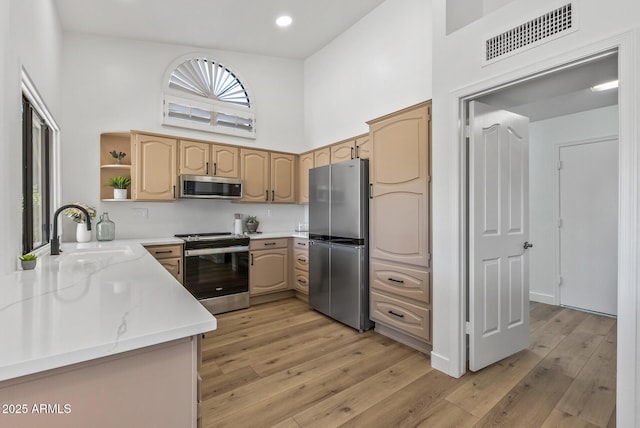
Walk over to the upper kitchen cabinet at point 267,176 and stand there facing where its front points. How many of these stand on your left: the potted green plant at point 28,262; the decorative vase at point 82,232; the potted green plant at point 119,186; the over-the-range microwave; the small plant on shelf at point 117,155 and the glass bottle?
0

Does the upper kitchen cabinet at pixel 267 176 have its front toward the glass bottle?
no

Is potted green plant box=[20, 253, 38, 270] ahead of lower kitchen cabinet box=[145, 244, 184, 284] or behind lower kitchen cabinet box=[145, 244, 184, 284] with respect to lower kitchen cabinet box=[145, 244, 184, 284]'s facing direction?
ahead

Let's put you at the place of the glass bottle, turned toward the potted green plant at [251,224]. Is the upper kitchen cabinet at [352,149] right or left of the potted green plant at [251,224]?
right

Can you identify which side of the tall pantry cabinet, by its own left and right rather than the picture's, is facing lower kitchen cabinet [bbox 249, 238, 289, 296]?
right

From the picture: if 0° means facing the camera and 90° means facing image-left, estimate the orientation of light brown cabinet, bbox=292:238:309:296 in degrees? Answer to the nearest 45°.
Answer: approximately 45°

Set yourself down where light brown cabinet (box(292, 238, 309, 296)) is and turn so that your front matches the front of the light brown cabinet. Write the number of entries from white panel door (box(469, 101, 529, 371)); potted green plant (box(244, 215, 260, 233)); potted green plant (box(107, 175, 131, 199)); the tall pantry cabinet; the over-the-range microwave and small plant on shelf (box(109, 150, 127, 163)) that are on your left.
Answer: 2

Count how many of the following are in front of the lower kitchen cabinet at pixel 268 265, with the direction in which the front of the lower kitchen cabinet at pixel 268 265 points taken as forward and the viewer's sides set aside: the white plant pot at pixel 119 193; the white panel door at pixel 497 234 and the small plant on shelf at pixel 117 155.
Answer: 1

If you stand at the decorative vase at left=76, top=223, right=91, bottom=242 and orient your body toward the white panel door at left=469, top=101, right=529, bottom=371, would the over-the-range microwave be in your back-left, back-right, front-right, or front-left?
front-left

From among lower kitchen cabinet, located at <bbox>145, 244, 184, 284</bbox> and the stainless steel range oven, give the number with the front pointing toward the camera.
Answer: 2

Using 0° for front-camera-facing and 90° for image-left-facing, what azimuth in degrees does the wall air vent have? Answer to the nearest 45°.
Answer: approximately 45°

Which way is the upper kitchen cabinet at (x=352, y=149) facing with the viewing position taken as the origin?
facing the viewer and to the left of the viewer

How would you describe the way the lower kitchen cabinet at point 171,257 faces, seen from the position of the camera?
facing the viewer

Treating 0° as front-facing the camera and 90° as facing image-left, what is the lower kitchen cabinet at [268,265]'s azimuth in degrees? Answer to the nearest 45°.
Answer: approximately 315°

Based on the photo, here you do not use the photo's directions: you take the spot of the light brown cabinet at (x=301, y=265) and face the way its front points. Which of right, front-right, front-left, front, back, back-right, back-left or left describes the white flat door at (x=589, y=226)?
back-left

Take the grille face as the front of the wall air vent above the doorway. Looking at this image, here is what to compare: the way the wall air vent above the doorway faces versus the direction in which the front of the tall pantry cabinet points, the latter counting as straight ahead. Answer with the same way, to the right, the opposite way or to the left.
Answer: the same way

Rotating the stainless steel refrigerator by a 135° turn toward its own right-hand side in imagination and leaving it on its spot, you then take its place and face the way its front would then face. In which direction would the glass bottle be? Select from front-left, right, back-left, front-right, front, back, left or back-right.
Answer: left
